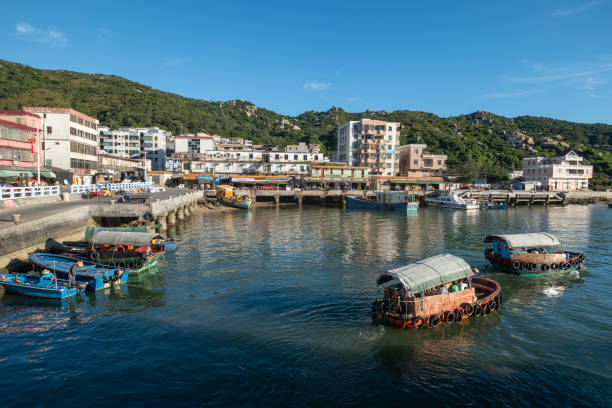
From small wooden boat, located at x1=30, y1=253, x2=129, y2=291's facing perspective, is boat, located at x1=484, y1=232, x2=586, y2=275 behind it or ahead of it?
behind

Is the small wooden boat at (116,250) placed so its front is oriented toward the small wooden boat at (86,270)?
no

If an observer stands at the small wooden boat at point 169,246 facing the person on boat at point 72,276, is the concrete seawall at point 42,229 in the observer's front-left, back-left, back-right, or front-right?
front-right

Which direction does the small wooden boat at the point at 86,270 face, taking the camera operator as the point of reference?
facing away from the viewer and to the left of the viewer

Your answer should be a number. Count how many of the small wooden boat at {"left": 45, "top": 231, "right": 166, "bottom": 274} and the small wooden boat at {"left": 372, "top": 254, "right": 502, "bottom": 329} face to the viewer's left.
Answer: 1
